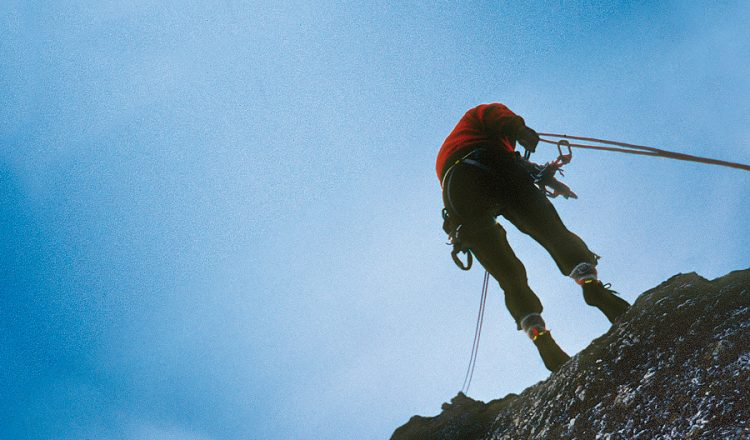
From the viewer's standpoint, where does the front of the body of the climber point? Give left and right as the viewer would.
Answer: facing away from the viewer and to the right of the viewer
